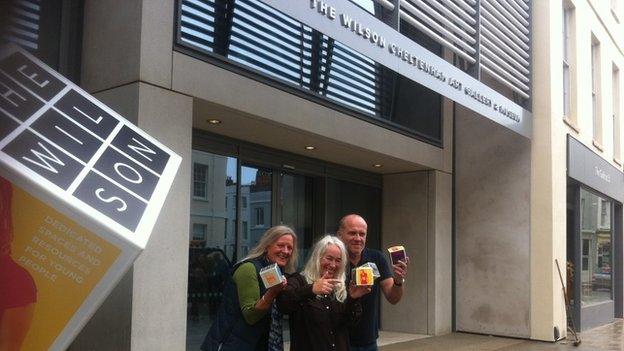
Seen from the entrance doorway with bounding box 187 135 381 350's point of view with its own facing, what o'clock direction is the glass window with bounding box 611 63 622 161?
The glass window is roughly at 9 o'clock from the entrance doorway.

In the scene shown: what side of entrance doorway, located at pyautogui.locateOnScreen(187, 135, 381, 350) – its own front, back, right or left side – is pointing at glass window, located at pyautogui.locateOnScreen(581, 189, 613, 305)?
left

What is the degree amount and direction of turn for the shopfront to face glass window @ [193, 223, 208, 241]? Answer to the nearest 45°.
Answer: approximately 90° to its right

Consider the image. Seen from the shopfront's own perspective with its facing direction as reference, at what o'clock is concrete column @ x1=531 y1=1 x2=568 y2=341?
The concrete column is roughly at 2 o'clock from the shopfront.

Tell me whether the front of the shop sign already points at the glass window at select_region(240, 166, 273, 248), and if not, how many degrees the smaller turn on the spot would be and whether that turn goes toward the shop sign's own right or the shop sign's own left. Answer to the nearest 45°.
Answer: approximately 90° to the shop sign's own right

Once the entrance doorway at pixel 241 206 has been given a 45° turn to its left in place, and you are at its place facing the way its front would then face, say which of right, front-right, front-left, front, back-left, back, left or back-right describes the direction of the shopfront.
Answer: front-left

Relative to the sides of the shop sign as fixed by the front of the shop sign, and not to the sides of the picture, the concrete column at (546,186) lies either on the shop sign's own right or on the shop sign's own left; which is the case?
on the shop sign's own right
